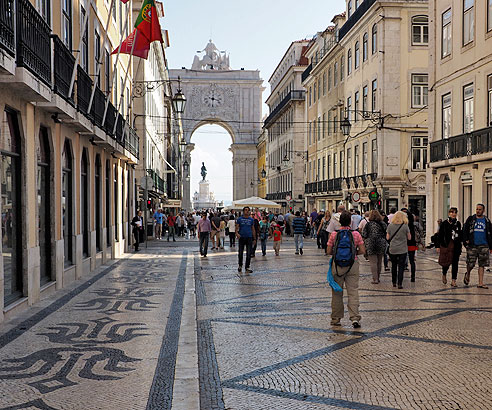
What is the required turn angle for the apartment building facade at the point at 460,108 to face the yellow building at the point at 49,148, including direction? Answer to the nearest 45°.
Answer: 0° — it already faces it

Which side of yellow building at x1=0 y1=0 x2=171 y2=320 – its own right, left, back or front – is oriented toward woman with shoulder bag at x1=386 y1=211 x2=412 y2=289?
front

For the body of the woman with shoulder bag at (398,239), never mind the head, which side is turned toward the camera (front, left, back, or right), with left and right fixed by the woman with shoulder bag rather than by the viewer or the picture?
back

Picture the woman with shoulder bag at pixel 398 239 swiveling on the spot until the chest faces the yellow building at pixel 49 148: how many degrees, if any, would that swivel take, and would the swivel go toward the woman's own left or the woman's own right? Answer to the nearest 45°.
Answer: approximately 90° to the woman's own left

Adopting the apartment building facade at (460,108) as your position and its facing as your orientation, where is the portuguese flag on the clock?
The portuguese flag is roughly at 12 o'clock from the apartment building facade.

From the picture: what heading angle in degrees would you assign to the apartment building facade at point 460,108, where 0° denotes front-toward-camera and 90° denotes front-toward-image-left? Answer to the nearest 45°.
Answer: approximately 45°

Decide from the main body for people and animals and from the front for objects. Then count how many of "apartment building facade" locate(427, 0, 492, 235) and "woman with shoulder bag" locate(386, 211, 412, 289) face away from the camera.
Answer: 1

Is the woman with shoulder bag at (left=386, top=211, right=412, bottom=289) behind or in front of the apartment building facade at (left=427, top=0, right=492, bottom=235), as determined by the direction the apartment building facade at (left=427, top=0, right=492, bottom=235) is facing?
in front

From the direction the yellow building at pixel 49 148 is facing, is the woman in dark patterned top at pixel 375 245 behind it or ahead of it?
ahead

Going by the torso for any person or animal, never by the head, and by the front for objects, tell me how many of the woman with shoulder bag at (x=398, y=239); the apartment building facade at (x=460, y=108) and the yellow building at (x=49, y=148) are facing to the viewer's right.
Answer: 1

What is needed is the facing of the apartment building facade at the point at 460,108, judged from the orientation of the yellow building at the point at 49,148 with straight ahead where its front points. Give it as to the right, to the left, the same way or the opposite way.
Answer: the opposite way

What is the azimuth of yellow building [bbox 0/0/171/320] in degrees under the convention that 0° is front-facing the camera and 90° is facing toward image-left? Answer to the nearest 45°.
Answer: approximately 270°
